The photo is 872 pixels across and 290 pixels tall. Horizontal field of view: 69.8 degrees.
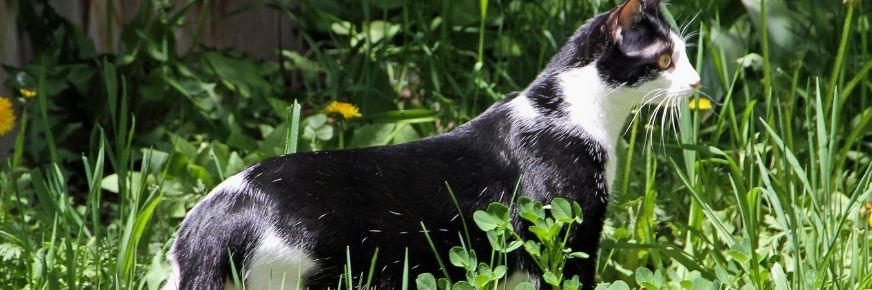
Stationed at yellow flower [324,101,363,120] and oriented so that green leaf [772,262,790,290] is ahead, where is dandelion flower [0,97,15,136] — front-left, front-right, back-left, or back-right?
back-right

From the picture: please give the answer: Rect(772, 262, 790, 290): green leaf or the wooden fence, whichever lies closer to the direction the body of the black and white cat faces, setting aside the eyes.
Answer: the green leaf

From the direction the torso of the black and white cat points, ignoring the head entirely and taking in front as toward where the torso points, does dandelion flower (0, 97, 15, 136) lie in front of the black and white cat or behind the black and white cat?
behind

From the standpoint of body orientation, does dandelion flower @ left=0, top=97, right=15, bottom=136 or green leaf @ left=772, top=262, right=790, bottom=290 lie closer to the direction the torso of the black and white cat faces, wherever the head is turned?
the green leaf

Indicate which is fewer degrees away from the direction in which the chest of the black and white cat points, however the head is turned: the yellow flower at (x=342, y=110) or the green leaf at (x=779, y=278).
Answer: the green leaf

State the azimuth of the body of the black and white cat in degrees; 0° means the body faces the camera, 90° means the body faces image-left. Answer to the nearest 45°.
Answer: approximately 270°

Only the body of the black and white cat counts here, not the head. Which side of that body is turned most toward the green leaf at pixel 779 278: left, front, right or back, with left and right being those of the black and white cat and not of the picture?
front

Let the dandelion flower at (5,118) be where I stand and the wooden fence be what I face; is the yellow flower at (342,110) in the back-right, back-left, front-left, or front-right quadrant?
front-right
